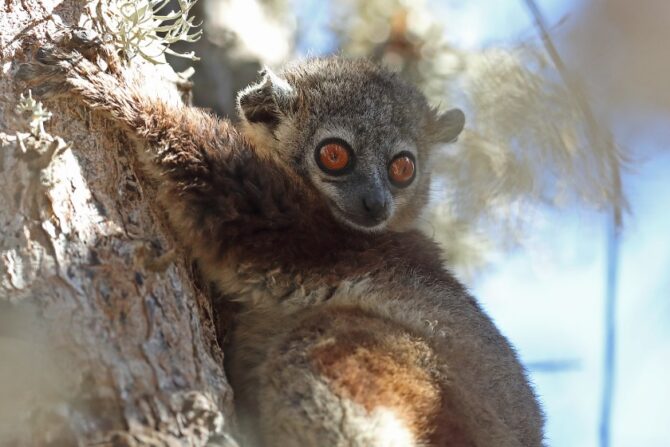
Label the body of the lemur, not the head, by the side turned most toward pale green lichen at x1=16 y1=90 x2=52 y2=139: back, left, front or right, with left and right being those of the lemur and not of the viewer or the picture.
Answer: front

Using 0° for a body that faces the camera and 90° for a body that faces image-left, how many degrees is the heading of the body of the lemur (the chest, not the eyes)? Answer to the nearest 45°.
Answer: approximately 90°
